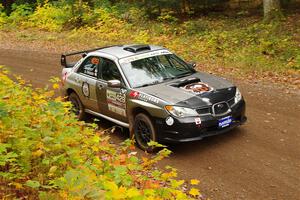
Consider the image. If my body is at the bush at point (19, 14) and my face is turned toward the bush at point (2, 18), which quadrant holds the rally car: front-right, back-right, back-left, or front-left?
back-left

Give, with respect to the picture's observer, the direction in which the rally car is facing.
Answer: facing the viewer and to the right of the viewer

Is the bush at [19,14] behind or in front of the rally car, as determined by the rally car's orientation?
behind

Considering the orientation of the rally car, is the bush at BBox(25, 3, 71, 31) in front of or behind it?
behind

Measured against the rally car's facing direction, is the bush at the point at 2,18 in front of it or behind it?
behind
